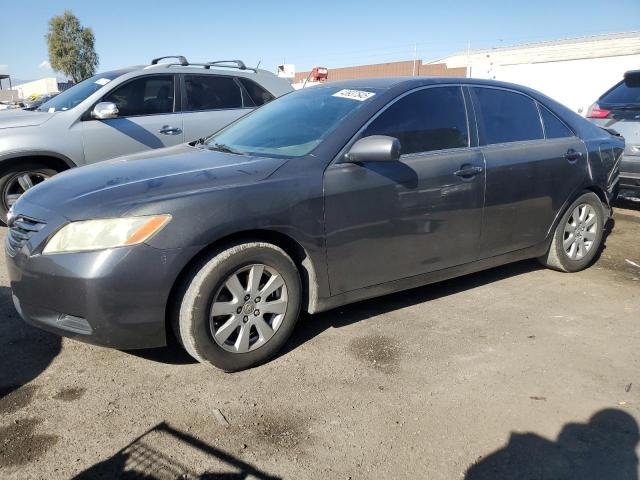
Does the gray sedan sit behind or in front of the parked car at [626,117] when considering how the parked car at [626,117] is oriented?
behind

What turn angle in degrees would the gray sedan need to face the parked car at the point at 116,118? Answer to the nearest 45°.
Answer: approximately 90° to its right

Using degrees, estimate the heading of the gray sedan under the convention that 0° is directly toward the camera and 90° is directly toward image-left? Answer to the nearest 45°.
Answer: approximately 45°

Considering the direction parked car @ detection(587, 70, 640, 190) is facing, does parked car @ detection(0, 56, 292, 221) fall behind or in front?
behind

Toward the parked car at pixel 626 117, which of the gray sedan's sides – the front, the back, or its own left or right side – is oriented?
back

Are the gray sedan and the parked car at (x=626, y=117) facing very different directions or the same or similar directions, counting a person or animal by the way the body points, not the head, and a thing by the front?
very different directions

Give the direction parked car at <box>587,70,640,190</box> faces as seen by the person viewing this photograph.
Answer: facing away from the viewer and to the right of the viewer
